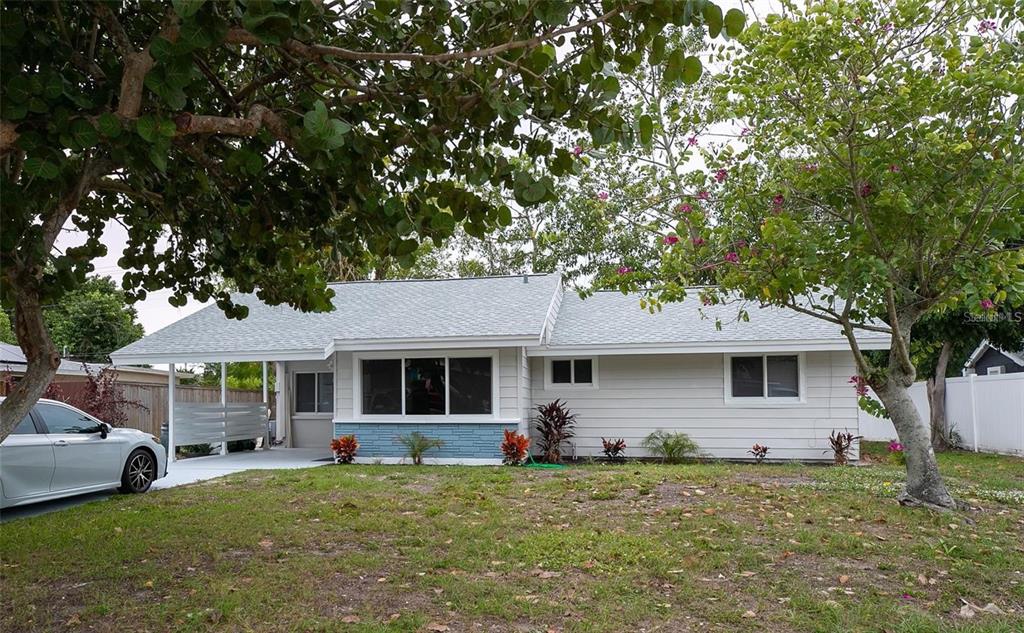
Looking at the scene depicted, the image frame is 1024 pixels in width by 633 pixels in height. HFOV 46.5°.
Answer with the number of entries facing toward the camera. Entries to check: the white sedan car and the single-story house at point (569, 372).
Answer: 1

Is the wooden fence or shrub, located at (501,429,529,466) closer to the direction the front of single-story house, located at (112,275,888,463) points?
the shrub

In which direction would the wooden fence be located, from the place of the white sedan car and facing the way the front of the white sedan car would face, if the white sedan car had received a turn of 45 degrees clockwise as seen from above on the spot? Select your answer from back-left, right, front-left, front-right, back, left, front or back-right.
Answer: left

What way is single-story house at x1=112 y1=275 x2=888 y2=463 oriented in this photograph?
toward the camera

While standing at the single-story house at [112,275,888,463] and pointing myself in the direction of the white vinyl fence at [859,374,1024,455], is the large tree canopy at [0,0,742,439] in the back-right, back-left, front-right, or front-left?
back-right

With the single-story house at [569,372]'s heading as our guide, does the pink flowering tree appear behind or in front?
in front

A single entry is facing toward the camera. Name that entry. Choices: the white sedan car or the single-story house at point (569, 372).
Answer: the single-story house

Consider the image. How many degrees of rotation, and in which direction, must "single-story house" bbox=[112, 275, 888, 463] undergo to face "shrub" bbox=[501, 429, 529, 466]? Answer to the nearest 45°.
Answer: approximately 45° to its right

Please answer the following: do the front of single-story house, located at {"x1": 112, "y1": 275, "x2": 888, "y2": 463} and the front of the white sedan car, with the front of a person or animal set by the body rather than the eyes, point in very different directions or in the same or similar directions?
very different directions

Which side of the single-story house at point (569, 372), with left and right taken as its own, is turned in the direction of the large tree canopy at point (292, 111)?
front

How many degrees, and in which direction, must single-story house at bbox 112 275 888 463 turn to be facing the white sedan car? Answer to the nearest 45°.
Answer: approximately 45° to its right
